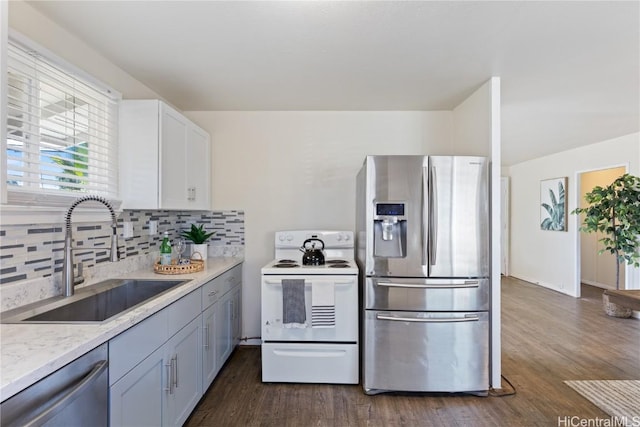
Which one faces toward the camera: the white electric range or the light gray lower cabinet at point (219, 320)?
the white electric range

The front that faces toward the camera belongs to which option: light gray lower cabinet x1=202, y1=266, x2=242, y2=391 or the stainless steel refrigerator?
the stainless steel refrigerator

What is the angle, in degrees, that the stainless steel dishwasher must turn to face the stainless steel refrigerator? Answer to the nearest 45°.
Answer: approximately 45° to its left

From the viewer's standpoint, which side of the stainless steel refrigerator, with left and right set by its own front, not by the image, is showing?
front

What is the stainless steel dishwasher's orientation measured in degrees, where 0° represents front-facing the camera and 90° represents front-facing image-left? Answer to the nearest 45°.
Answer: approximately 315°

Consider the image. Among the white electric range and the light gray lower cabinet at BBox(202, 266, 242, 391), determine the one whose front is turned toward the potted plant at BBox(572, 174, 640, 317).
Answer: the light gray lower cabinet

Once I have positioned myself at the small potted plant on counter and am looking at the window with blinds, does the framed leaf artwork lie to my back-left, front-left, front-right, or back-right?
back-left

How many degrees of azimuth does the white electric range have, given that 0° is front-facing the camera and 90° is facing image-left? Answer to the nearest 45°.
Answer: approximately 0°

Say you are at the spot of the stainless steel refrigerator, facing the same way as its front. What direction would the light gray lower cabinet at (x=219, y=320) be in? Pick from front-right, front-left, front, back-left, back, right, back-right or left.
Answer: right

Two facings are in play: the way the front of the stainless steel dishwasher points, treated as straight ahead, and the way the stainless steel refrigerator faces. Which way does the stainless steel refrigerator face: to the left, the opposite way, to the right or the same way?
to the right

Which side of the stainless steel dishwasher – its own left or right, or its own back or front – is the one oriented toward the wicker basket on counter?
left

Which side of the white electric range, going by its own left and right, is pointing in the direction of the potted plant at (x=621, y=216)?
left

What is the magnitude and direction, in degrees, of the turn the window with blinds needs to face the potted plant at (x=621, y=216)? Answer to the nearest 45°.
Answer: approximately 45° to its left

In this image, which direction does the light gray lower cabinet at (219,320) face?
to the viewer's right

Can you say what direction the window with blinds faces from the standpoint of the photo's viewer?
facing the viewer and to the right of the viewer
